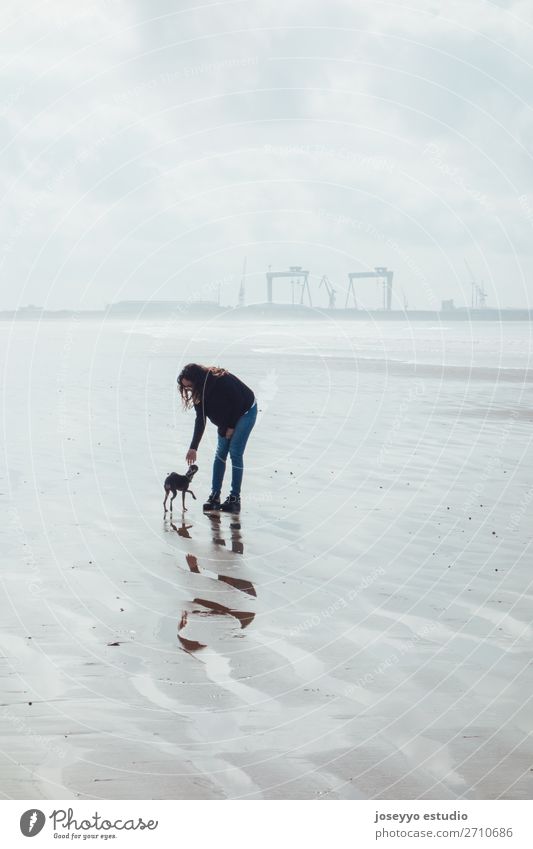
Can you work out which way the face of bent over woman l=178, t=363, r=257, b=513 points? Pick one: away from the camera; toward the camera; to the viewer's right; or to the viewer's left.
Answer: to the viewer's left

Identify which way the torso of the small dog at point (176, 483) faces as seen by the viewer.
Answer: to the viewer's right
